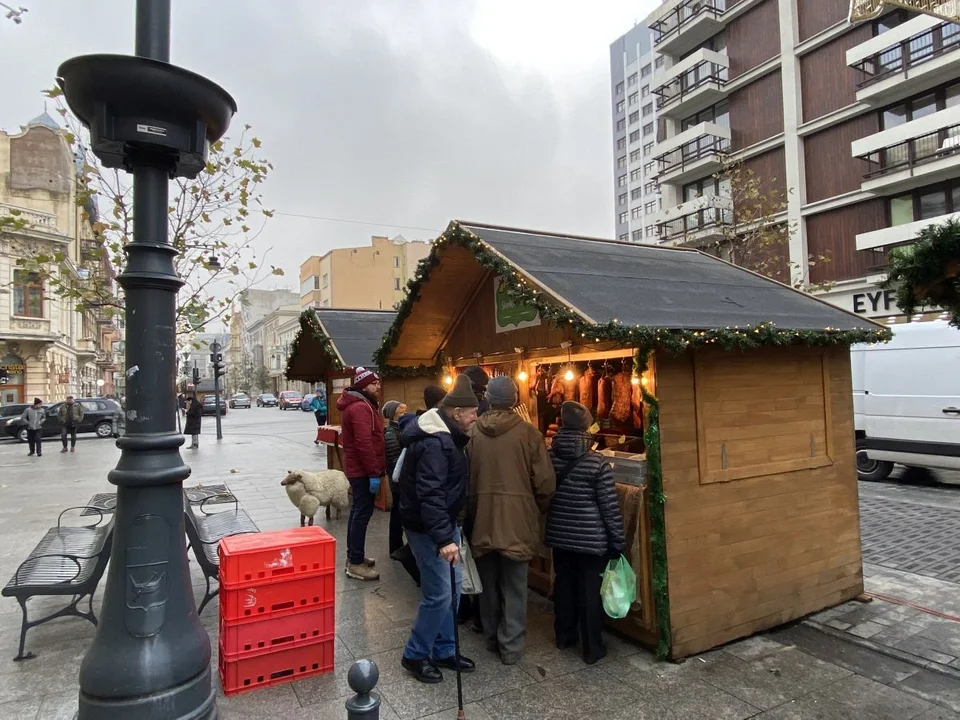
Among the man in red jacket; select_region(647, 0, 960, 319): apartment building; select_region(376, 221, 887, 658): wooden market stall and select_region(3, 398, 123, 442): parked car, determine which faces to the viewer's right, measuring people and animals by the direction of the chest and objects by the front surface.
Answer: the man in red jacket

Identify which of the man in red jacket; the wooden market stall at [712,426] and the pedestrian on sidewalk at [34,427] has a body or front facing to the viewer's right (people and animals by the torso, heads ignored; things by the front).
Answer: the man in red jacket

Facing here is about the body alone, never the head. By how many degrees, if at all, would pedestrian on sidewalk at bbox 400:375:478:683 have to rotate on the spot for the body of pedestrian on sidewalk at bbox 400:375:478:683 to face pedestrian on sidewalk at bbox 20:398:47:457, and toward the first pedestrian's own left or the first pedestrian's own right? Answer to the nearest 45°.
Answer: approximately 135° to the first pedestrian's own left

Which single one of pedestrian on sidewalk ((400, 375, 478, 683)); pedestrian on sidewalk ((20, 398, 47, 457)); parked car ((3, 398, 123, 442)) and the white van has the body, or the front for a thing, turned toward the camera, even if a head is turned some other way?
pedestrian on sidewalk ((20, 398, 47, 457))

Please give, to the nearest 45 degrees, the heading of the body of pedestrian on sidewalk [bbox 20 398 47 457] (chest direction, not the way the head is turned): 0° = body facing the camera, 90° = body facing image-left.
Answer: approximately 0°

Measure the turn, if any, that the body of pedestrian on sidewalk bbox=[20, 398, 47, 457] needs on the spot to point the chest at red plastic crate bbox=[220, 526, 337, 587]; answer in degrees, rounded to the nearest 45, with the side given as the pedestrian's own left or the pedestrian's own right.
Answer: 0° — they already face it

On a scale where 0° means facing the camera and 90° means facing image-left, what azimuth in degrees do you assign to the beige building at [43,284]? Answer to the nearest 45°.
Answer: approximately 315°

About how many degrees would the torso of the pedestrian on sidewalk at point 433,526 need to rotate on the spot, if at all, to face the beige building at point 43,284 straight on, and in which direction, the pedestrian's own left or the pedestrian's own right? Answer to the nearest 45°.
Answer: approximately 135° to the pedestrian's own left

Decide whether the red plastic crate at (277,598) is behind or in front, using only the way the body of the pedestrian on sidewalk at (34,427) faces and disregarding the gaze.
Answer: in front

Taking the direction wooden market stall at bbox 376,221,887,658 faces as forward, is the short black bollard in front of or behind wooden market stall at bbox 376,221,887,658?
in front

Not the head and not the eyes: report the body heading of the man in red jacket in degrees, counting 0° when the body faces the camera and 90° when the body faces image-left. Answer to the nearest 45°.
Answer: approximately 270°

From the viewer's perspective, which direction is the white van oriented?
to the viewer's right

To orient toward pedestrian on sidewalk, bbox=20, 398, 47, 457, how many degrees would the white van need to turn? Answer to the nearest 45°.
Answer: approximately 180°

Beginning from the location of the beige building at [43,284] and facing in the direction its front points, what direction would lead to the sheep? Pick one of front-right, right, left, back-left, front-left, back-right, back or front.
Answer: front-right

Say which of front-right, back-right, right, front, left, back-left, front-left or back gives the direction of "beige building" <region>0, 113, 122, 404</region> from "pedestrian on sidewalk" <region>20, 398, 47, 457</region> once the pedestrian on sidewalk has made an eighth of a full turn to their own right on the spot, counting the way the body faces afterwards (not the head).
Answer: back-right

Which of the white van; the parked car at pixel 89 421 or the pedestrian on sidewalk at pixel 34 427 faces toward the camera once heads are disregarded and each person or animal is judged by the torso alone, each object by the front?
the pedestrian on sidewalk

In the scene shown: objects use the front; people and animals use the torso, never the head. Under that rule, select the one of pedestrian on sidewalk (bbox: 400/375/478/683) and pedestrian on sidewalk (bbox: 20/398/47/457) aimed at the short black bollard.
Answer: pedestrian on sidewalk (bbox: 20/398/47/457)
